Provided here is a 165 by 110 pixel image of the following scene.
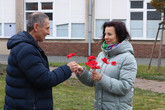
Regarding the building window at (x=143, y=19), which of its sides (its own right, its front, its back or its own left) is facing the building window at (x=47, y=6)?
right

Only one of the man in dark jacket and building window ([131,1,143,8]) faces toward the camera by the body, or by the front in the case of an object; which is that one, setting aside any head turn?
the building window

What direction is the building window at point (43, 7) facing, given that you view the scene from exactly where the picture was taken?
facing the viewer

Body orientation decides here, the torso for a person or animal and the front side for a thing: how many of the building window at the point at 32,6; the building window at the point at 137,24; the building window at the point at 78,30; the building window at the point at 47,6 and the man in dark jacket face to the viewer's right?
1

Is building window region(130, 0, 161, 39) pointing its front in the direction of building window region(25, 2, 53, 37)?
no

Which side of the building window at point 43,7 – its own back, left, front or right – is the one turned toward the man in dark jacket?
front

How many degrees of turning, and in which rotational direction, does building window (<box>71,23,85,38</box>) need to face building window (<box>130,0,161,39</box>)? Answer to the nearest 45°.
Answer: approximately 90° to its left

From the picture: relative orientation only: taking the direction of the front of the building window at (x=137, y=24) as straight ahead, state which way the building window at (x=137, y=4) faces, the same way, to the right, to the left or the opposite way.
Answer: the same way

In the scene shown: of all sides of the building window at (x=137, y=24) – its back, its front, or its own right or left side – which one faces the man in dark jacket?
front

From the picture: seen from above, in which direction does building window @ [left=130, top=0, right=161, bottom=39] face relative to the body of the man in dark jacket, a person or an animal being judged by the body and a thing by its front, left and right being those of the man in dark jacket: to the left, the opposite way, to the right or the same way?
to the right

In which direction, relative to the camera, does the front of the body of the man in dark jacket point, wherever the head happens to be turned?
to the viewer's right

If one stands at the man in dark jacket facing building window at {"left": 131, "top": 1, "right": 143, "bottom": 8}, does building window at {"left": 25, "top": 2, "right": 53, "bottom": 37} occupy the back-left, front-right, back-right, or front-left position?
front-left

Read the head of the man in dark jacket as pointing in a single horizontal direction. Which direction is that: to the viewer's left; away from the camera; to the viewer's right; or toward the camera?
to the viewer's right

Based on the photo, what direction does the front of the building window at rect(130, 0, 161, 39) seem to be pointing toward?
toward the camera

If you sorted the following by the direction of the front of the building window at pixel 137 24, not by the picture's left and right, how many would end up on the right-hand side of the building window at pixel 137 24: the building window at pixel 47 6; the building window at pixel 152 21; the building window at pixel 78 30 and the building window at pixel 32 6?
3

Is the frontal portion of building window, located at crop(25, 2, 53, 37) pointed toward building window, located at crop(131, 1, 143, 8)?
no
